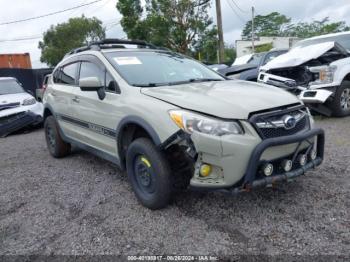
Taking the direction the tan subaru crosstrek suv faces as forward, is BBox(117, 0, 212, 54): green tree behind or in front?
behind

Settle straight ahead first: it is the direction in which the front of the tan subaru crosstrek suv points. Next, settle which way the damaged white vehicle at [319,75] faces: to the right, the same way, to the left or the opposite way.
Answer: to the right

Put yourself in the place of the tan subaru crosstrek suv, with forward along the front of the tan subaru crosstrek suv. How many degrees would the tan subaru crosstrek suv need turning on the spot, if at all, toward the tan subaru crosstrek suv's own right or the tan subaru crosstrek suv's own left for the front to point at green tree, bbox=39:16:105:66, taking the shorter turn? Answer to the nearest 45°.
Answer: approximately 135° to the tan subaru crosstrek suv's own left

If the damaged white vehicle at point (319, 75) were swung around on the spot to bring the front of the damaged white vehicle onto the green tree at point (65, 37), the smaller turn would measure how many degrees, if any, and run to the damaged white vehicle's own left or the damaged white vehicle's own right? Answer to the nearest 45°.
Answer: approximately 90° to the damaged white vehicle's own right

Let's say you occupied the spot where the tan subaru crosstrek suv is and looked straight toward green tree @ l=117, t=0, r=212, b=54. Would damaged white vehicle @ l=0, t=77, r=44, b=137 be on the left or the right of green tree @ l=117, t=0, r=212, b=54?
left

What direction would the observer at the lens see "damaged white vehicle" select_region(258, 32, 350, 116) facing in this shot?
facing the viewer and to the left of the viewer

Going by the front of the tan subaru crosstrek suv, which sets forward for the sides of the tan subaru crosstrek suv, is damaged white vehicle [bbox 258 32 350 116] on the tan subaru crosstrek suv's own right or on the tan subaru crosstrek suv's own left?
on the tan subaru crosstrek suv's own left

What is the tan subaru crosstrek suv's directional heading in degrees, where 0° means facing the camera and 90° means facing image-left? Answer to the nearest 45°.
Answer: approximately 315°

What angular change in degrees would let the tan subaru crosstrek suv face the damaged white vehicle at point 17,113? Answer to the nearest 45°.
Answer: approximately 180°

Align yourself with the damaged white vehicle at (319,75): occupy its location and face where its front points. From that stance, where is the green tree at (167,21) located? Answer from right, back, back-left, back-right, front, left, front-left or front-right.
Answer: right

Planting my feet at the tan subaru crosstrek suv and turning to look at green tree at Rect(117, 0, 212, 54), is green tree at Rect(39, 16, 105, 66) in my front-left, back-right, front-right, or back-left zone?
front-left

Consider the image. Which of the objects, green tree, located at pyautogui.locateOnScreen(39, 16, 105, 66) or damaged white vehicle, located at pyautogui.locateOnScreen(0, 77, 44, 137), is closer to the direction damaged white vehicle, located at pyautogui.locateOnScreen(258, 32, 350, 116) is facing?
the damaged white vehicle

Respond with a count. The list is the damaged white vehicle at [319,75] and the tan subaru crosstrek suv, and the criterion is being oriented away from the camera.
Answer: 0

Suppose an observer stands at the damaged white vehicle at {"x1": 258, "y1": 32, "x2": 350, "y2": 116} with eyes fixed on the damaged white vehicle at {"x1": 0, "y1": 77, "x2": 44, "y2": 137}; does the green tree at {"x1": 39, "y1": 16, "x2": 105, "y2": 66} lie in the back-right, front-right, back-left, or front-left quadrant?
front-right
